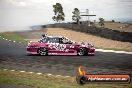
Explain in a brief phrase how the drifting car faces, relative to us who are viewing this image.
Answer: facing to the right of the viewer
